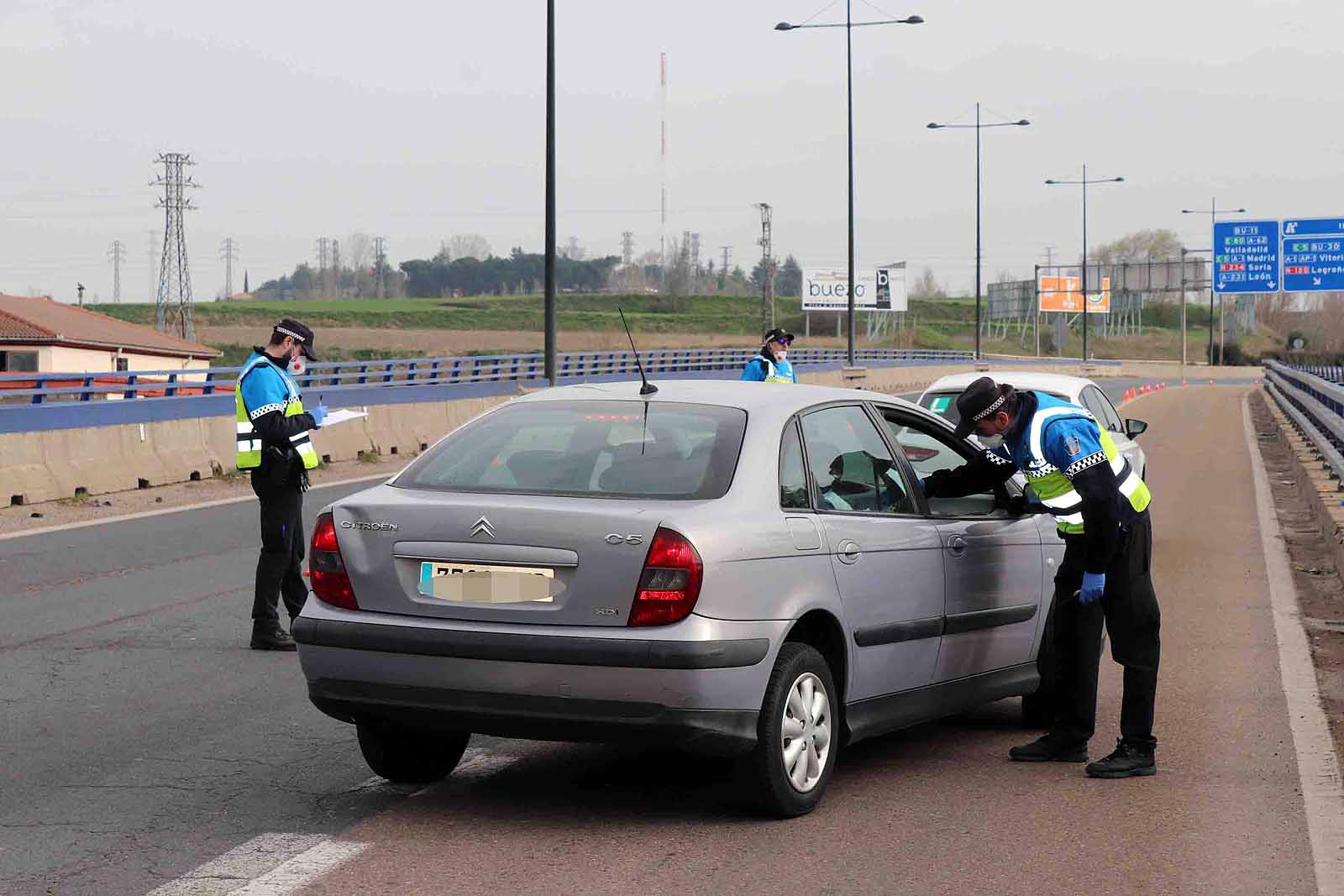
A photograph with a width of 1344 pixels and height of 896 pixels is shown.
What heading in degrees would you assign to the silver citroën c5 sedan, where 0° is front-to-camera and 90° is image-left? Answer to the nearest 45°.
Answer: approximately 225°

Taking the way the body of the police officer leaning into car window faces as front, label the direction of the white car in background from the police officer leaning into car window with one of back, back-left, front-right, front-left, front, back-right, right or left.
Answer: right

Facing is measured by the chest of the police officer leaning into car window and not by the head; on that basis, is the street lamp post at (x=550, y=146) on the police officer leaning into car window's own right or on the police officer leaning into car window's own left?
on the police officer leaning into car window's own right

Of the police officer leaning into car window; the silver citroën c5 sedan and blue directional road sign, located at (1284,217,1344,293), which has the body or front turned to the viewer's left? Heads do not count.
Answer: the police officer leaning into car window

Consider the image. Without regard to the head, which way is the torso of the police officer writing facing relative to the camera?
to the viewer's right

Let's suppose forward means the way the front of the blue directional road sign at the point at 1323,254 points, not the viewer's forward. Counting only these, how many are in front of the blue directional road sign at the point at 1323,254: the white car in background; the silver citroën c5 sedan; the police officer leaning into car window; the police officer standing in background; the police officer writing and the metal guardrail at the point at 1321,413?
6

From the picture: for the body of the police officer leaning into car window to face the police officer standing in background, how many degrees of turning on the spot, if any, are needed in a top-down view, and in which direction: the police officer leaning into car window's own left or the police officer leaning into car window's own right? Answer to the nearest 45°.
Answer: approximately 90° to the police officer leaning into car window's own right

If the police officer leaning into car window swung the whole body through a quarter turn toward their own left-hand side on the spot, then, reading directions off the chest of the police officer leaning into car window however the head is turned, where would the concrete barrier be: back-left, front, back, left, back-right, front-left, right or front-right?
back-right

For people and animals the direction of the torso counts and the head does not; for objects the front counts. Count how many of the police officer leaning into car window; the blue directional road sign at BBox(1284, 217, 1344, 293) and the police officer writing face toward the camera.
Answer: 1

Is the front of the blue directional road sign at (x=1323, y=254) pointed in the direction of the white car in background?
yes

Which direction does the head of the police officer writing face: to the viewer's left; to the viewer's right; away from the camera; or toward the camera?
to the viewer's right

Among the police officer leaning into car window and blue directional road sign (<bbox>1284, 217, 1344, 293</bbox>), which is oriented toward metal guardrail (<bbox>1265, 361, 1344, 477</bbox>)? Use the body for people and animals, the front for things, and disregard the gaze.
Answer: the blue directional road sign

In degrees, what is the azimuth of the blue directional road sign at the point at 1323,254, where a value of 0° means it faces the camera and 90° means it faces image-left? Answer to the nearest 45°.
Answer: approximately 0°

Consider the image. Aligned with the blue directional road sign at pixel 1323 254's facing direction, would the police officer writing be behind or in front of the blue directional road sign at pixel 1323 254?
in front

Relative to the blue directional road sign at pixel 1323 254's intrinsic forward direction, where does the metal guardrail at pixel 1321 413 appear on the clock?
The metal guardrail is roughly at 12 o'clock from the blue directional road sign.

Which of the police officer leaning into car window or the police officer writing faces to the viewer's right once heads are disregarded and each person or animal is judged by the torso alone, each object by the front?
the police officer writing
